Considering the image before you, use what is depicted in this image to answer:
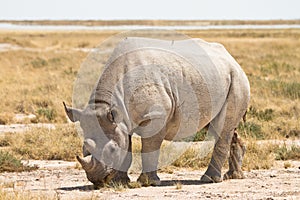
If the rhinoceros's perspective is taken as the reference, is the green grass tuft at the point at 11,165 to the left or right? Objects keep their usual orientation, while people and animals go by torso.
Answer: on its right

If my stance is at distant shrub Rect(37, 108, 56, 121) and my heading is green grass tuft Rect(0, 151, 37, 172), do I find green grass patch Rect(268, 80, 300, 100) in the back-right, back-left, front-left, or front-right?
back-left

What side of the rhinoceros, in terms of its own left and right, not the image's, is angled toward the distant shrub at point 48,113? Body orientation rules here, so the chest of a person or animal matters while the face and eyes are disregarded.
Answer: right

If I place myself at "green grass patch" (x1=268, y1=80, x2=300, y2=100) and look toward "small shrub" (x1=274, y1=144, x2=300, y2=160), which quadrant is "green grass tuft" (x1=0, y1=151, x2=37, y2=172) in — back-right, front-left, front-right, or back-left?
front-right

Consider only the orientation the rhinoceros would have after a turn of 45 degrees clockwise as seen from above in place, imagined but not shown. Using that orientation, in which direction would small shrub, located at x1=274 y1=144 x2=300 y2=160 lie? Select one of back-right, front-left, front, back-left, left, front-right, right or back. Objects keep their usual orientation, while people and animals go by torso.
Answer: back-right

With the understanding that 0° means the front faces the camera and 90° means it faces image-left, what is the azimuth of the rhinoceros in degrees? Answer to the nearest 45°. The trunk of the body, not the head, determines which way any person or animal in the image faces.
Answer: approximately 45°
